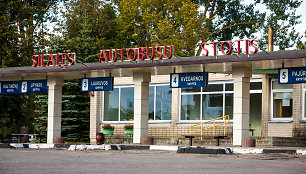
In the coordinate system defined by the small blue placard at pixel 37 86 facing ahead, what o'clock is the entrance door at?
The entrance door is roughly at 9 o'clock from the small blue placard.

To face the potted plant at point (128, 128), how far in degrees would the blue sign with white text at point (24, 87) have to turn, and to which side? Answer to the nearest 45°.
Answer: approximately 90° to its left

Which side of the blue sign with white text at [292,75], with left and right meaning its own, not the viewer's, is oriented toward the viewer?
front

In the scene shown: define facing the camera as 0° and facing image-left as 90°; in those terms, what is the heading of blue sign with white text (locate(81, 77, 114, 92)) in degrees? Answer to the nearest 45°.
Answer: approximately 0°

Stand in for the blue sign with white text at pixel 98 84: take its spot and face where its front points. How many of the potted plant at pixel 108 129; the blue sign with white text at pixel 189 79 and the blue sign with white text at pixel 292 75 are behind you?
1

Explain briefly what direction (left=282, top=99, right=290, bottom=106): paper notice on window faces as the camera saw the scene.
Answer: facing the viewer

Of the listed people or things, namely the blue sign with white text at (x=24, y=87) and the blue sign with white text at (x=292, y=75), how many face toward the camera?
2

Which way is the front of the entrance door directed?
toward the camera

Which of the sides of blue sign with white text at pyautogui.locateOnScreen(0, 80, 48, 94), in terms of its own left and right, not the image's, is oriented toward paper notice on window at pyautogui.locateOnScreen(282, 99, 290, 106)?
left

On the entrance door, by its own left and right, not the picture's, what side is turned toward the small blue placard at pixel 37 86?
right

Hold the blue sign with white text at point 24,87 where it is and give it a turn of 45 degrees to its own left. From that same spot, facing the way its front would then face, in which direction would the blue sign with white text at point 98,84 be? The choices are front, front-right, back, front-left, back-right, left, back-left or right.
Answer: front

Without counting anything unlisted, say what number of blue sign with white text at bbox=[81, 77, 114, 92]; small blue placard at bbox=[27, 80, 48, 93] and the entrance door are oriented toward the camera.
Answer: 3
